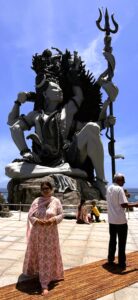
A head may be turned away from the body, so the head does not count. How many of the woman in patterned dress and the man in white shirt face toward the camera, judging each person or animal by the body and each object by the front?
1

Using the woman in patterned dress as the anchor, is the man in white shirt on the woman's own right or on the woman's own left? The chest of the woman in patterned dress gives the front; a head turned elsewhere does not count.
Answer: on the woman's own left

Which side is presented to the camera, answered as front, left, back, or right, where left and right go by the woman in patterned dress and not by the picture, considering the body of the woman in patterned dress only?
front

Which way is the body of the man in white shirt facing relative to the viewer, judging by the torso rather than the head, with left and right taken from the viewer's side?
facing away from the viewer and to the right of the viewer
